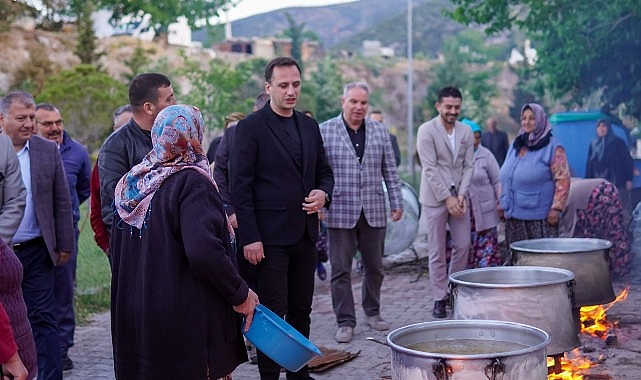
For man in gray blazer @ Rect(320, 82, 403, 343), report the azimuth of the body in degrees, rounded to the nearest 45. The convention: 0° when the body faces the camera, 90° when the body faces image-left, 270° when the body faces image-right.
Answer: approximately 0°

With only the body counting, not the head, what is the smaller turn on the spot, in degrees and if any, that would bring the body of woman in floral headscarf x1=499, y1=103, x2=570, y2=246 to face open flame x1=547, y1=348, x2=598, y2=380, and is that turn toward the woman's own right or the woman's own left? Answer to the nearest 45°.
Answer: approximately 45° to the woman's own left

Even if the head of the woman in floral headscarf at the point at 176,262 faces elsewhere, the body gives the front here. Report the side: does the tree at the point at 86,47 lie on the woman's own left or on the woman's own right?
on the woman's own left

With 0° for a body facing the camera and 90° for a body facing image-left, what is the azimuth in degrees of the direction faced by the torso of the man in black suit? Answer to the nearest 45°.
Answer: approximately 315°

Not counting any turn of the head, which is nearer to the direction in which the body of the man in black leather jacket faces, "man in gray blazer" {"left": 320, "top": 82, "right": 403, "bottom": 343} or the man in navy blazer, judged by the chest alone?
the man in gray blazer

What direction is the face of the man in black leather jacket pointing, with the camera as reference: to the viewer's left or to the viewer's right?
to the viewer's right

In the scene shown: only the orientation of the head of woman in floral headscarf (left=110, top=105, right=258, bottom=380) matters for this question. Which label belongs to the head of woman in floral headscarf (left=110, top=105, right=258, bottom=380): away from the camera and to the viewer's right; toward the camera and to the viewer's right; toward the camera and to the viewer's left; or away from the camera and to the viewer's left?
away from the camera and to the viewer's right

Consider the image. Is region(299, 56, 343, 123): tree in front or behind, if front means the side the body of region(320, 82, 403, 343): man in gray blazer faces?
behind

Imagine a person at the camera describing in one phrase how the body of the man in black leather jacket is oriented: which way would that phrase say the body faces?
to the viewer's right
